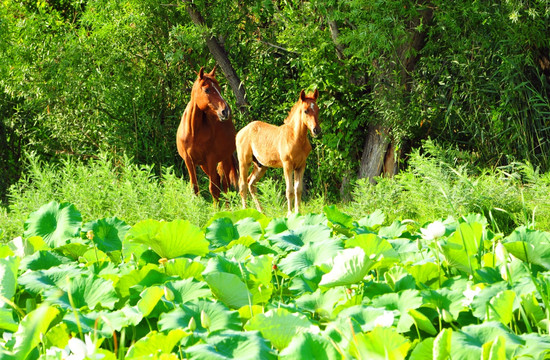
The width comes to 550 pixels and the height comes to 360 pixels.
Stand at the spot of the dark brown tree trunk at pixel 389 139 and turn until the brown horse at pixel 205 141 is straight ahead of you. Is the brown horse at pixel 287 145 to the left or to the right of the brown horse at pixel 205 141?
left

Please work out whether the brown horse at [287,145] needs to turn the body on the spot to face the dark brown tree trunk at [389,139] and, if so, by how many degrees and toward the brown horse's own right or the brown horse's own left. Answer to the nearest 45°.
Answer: approximately 90° to the brown horse's own left

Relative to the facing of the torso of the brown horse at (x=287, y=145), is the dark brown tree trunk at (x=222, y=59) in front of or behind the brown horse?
behind

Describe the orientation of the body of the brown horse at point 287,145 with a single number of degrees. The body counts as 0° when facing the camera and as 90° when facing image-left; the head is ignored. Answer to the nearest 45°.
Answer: approximately 315°

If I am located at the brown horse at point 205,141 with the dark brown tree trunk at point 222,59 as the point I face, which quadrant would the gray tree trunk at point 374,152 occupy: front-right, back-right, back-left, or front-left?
front-right

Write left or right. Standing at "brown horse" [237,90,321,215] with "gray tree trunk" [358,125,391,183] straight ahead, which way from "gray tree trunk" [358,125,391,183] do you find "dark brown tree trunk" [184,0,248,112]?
left

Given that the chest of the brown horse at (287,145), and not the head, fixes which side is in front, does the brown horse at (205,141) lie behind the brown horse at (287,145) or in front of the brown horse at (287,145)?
behind

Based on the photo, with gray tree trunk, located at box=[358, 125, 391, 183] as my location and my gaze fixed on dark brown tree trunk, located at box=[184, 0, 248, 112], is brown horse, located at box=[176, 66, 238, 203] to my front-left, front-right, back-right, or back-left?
front-left
